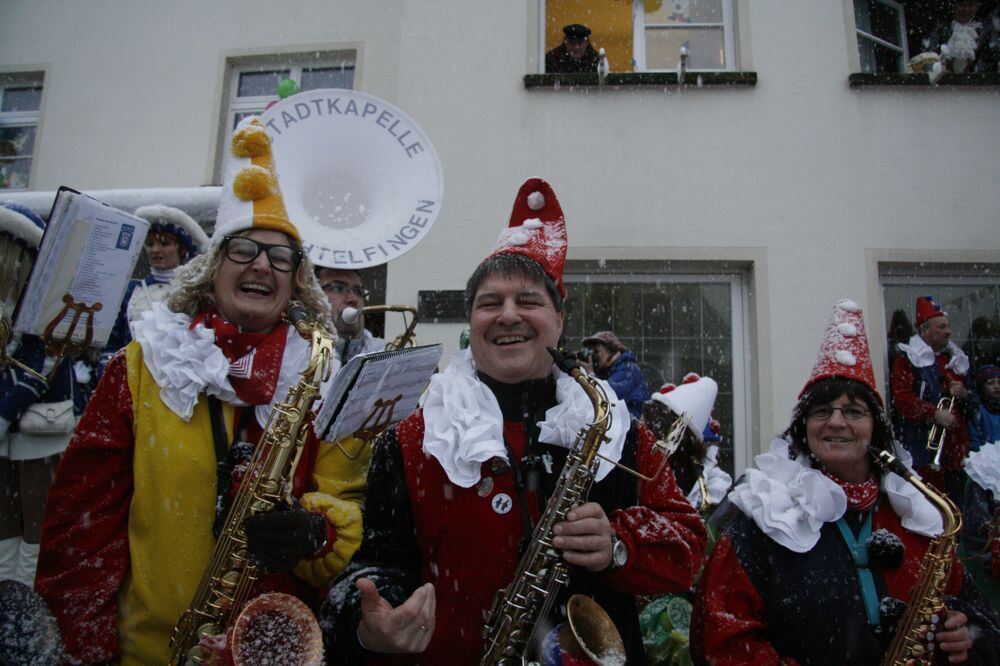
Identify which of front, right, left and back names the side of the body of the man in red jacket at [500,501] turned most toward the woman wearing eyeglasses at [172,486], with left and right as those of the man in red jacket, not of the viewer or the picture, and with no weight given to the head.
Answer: right

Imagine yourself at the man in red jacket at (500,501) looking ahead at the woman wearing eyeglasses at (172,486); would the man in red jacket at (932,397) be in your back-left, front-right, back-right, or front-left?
back-right

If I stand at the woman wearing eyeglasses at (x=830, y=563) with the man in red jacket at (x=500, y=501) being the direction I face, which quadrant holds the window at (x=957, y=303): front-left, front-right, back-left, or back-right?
back-right

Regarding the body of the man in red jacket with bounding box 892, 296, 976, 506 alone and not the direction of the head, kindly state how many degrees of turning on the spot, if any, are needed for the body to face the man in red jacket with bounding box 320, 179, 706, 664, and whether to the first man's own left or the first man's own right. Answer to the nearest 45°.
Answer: approximately 45° to the first man's own right

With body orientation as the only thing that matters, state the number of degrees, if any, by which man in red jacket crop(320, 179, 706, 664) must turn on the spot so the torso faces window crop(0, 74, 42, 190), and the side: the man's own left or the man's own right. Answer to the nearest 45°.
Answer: approximately 135° to the man's own right

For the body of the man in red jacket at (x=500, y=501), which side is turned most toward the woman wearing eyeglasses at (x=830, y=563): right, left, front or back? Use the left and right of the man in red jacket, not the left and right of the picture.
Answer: left
